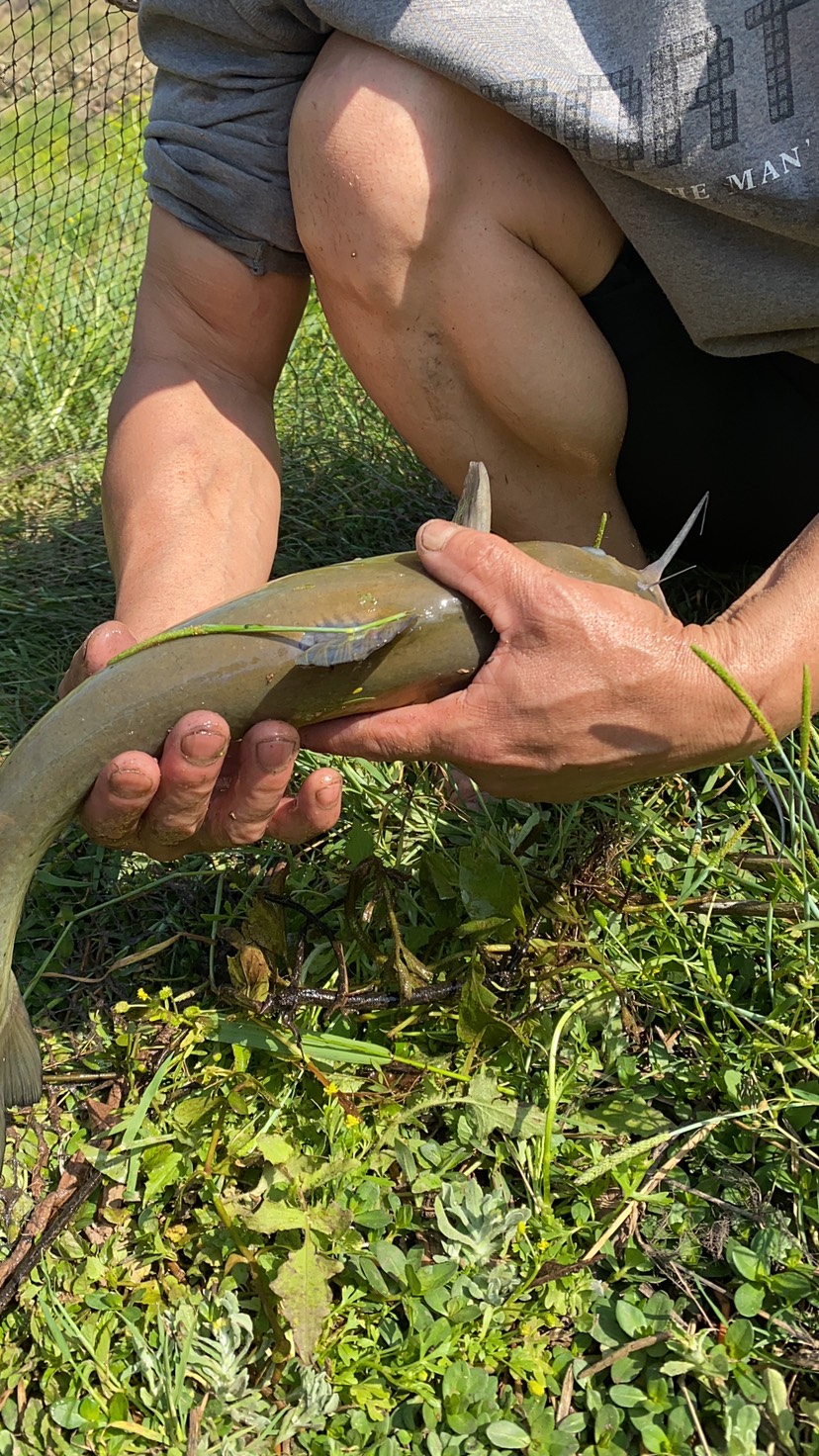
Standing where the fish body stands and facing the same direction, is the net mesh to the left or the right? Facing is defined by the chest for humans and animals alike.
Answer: on its left

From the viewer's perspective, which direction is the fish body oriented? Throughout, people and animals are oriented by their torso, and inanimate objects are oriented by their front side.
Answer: to the viewer's right
